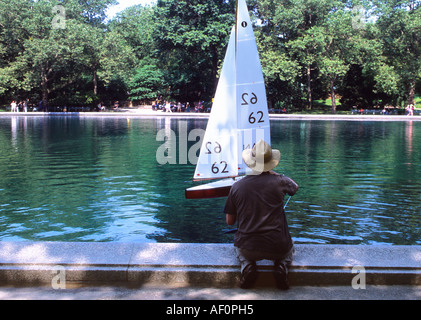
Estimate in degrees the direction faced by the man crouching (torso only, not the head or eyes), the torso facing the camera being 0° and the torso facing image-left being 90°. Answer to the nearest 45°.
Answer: approximately 180°

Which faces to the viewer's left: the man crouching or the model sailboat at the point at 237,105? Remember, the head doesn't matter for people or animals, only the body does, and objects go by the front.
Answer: the model sailboat

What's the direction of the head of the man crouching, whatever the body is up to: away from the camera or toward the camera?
away from the camera

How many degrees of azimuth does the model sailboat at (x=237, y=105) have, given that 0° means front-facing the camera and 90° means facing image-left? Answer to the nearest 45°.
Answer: approximately 90°

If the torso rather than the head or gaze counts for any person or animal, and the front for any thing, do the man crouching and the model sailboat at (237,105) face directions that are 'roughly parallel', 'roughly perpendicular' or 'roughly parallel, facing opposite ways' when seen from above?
roughly perpendicular

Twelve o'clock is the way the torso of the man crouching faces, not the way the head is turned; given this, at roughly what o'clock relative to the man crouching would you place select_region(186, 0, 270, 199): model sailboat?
The model sailboat is roughly at 12 o'clock from the man crouching.

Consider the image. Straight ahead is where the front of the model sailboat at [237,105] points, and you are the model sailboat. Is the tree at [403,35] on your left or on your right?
on your right

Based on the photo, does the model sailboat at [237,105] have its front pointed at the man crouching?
no

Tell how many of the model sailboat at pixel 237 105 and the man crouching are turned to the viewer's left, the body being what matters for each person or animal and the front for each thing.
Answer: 1
